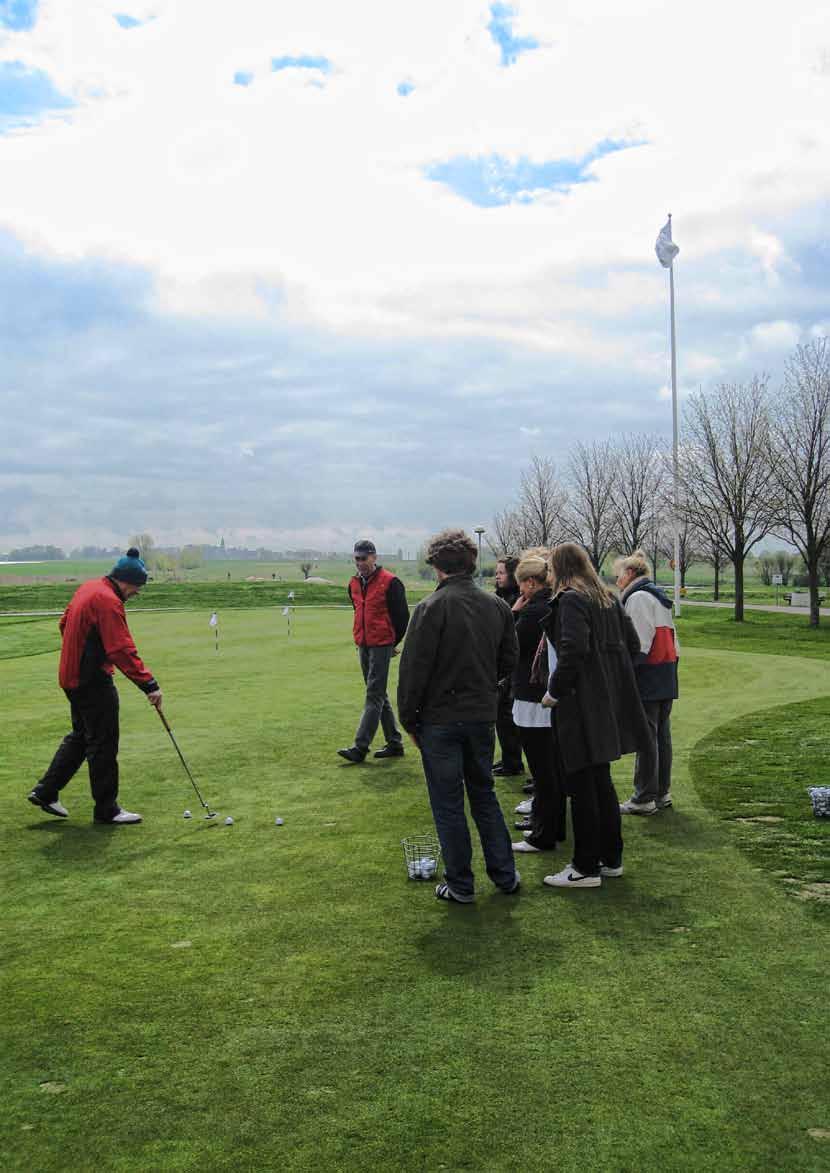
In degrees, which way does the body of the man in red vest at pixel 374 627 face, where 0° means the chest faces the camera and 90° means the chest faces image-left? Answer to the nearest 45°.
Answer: approximately 45°

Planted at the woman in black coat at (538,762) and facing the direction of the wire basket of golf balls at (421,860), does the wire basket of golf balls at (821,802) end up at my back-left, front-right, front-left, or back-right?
back-left

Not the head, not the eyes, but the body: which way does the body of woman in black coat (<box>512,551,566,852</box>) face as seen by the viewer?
to the viewer's left

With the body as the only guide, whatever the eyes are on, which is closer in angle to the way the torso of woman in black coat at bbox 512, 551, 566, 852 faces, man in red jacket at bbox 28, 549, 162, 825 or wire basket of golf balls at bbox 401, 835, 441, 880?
the man in red jacket

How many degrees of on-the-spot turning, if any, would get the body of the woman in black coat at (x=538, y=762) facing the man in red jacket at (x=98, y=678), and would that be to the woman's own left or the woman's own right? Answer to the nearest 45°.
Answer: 0° — they already face them

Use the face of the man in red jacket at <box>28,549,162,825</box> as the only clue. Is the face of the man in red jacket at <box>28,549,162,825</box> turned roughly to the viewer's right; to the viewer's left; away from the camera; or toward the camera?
to the viewer's right
